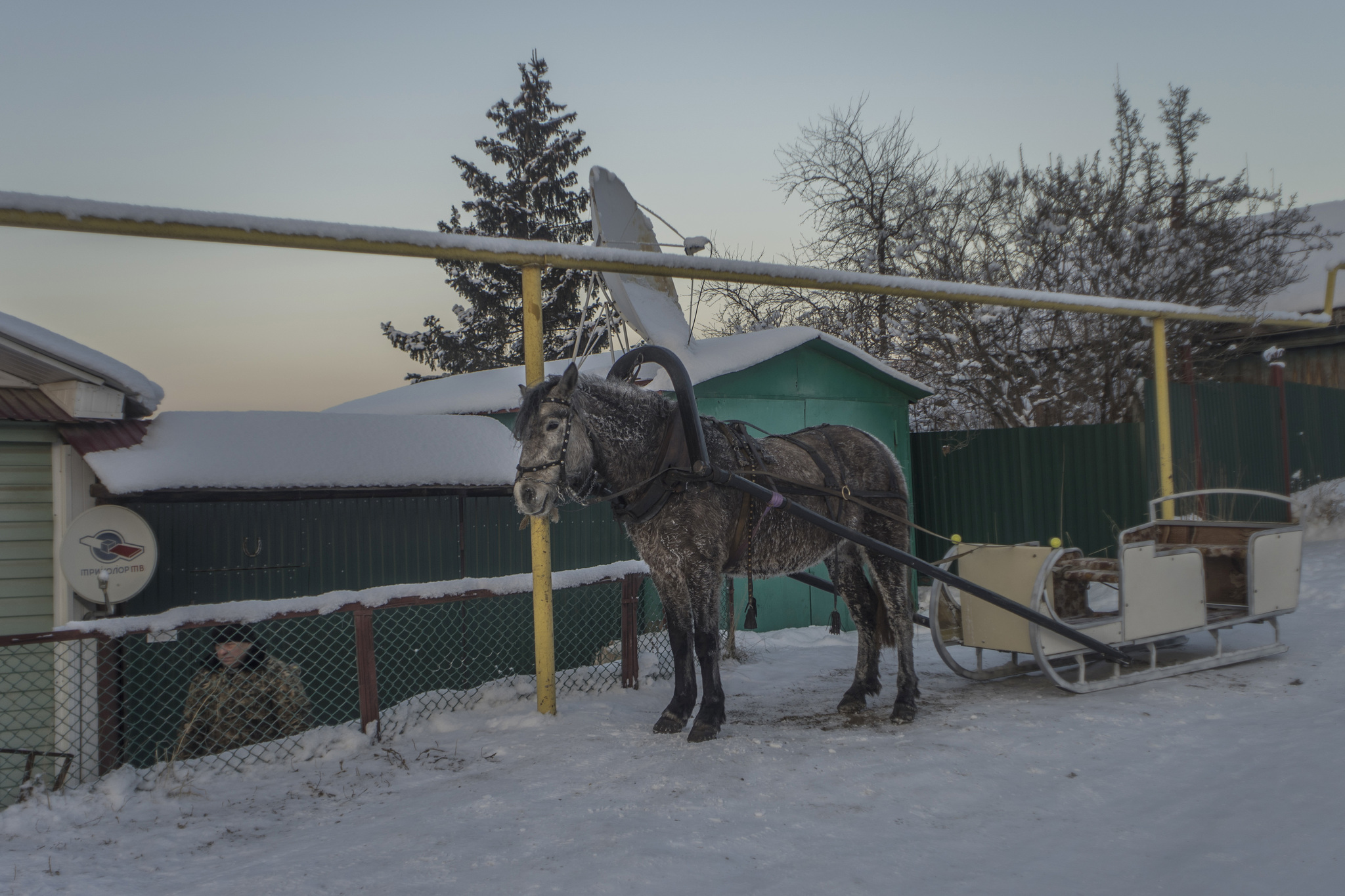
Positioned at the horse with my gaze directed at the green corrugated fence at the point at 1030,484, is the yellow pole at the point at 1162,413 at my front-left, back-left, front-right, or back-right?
front-right

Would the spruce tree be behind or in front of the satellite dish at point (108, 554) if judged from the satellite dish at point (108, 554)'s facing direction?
behind

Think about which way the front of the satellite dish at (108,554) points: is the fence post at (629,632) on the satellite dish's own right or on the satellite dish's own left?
on the satellite dish's own left

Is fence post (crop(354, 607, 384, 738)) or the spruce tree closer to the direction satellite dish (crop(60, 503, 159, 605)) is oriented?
the fence post

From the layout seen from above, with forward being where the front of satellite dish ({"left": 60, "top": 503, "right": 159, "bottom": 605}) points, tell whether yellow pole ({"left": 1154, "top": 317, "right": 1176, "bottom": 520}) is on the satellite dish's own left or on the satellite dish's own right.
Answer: on the satellite dish's own left

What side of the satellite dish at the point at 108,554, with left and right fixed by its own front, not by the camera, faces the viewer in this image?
front
